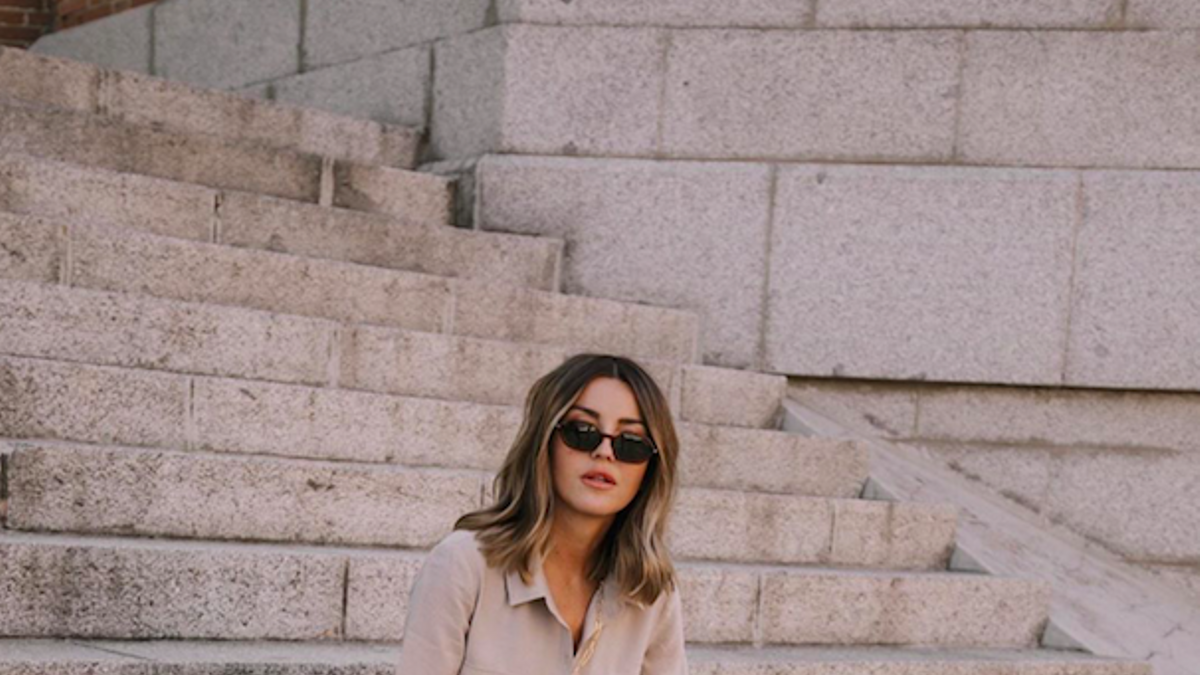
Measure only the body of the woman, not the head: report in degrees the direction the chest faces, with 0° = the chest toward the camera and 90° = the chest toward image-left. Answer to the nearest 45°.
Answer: approximately 315°
